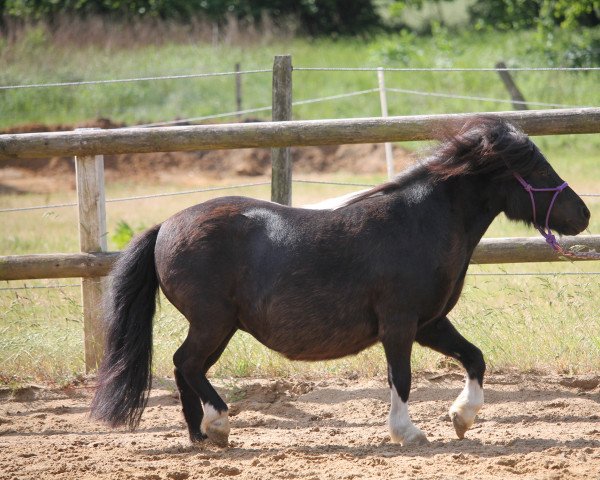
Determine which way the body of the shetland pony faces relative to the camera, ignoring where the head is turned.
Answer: to the viewer's right
